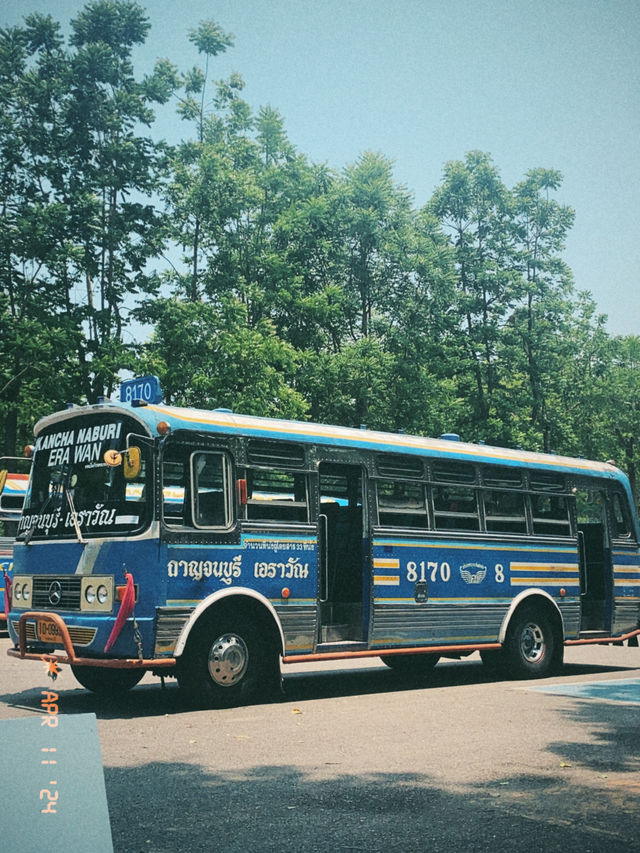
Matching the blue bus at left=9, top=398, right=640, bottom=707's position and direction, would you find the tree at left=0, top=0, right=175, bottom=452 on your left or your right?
on your right

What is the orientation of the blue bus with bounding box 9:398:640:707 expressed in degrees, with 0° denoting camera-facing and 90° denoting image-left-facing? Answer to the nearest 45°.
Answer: approximately 45°
